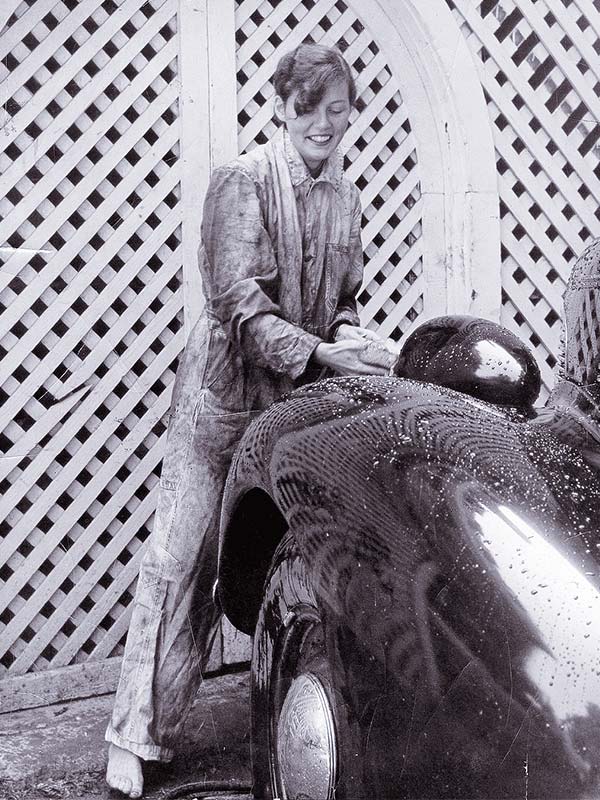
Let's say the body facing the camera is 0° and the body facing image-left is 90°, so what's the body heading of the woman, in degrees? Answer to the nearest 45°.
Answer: approximately 315°

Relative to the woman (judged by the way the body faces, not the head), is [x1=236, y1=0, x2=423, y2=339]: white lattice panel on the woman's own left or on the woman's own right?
on the woman's own left

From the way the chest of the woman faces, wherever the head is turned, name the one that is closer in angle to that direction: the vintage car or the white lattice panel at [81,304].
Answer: the vintage car

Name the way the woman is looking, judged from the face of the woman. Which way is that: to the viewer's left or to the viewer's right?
to the viewer's right

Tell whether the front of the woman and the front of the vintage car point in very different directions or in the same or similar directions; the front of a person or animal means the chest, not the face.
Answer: very different directions
